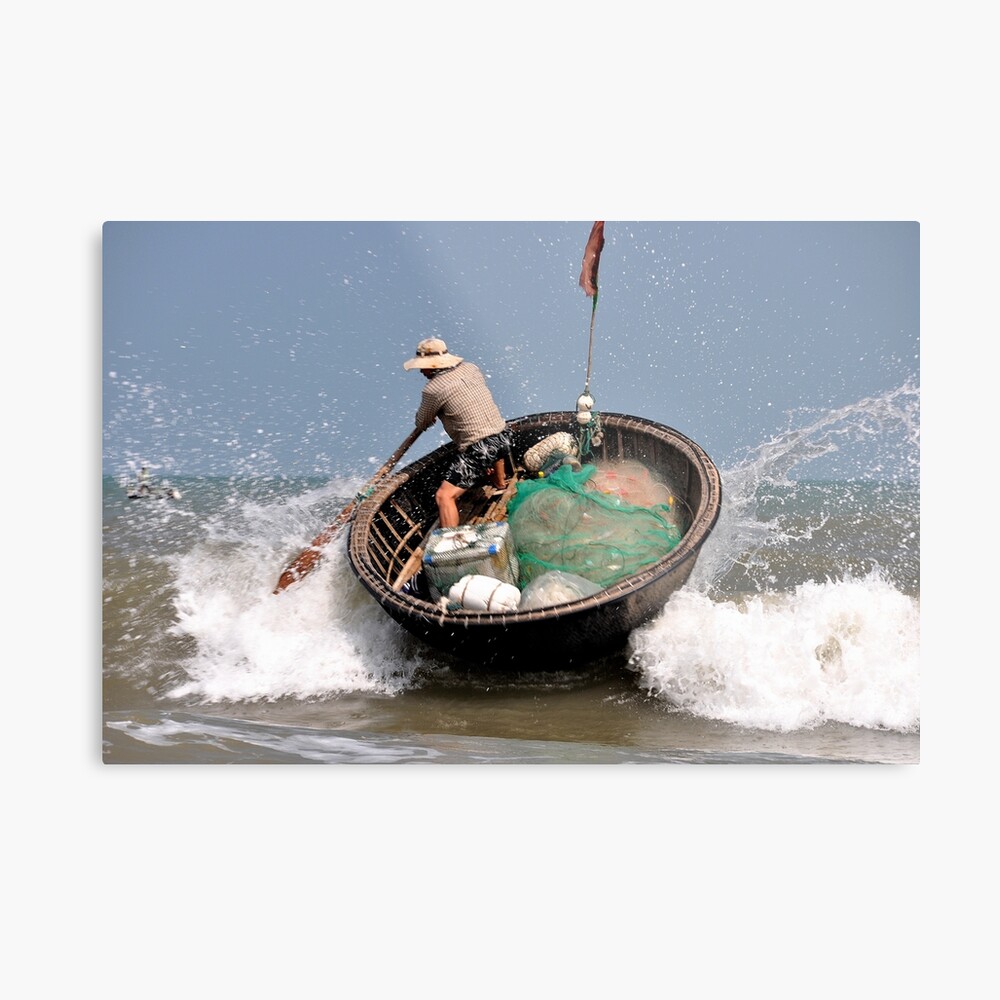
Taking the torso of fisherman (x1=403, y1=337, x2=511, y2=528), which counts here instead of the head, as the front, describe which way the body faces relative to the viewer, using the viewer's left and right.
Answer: facing away from the viewer and to the left of the viewer

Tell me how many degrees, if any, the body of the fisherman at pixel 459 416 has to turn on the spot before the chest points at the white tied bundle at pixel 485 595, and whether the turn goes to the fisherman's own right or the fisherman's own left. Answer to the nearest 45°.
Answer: approximately 135° to the fisherman's own left
